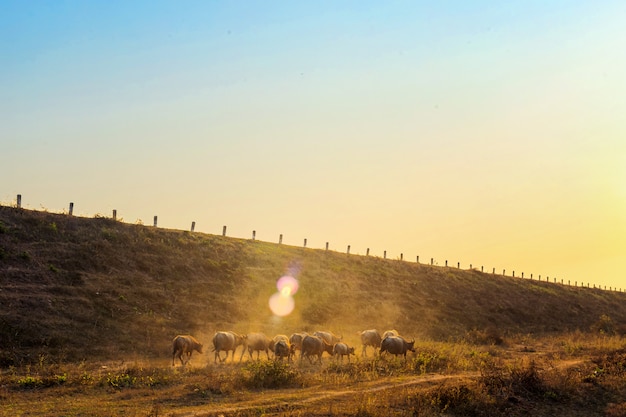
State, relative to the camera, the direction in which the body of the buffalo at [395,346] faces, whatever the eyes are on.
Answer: to the viewer's right

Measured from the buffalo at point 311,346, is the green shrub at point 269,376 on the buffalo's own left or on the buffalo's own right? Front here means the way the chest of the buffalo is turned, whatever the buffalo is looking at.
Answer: on the buffalo's own right

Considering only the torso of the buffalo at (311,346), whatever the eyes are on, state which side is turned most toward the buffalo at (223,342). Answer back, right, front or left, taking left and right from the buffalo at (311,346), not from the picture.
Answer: back

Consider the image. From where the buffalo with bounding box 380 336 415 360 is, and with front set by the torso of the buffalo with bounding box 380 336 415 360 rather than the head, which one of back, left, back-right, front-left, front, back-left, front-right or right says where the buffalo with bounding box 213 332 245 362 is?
back

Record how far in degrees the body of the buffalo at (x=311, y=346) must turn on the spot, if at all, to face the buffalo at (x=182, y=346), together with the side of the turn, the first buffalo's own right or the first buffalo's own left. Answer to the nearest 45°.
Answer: approximately 180°

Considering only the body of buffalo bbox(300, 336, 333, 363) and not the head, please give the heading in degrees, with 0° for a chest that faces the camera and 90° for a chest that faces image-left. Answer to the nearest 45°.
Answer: approximately 270°
